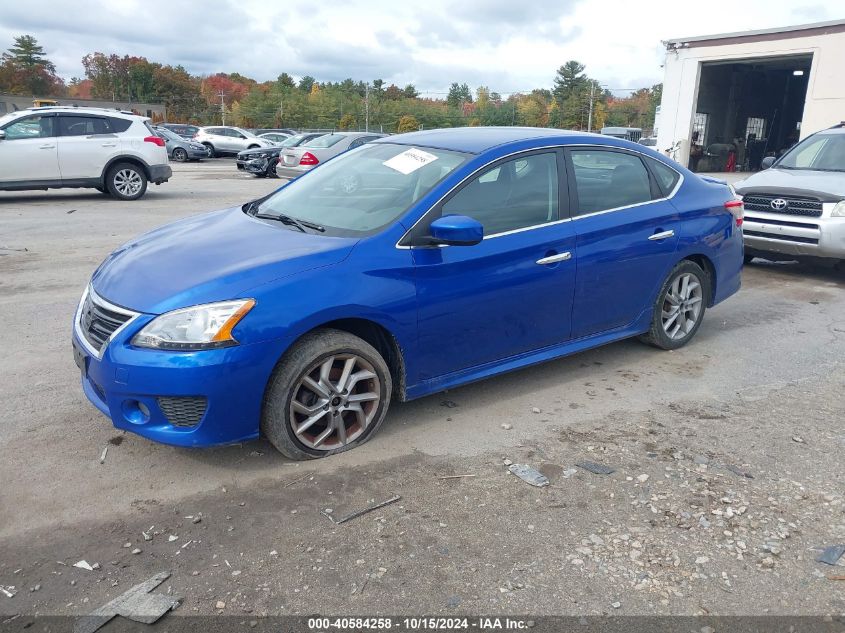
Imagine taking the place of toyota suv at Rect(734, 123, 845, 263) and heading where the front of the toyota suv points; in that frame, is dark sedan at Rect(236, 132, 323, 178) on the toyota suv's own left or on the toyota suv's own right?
on the toyota suv's own right

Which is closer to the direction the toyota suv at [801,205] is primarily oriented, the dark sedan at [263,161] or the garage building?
the dark sedan

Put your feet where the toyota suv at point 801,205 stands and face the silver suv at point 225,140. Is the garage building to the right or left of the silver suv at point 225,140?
right

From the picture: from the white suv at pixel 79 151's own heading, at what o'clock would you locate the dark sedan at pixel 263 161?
The dark sedan is roughly at 4 o'clock from the white suv.

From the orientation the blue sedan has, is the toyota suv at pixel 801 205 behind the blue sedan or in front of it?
behind

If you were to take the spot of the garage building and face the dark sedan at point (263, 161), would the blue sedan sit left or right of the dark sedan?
left

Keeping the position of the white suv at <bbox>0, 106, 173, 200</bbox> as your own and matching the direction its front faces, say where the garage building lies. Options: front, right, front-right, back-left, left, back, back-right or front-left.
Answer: back

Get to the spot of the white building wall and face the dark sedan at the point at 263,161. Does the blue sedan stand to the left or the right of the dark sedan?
left

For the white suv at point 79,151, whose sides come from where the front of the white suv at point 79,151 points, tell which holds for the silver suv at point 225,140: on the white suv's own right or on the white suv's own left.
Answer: on the white suv's own right

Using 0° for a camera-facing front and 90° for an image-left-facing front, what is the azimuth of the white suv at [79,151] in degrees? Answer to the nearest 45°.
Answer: approximately 90°

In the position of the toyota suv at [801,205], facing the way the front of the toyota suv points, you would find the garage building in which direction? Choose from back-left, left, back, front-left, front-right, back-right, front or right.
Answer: back-right

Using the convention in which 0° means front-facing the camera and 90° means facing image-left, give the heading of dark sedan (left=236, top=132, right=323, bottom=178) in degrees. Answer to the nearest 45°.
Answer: approximately 45°

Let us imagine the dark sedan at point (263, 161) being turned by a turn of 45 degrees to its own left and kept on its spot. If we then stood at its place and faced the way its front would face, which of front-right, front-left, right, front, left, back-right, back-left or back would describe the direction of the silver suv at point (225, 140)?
back
